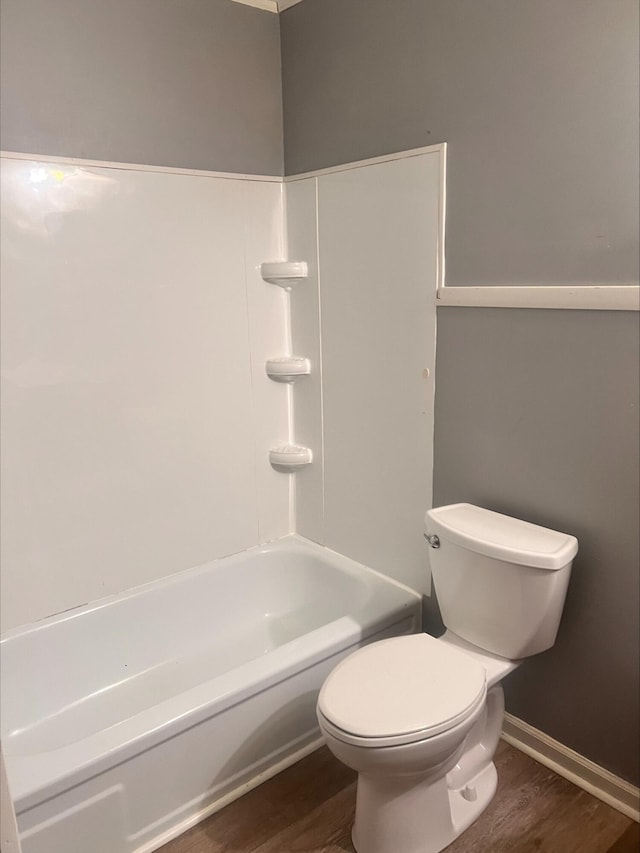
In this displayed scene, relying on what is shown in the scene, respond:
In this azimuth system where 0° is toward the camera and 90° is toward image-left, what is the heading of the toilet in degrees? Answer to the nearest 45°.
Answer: approximately 45°
